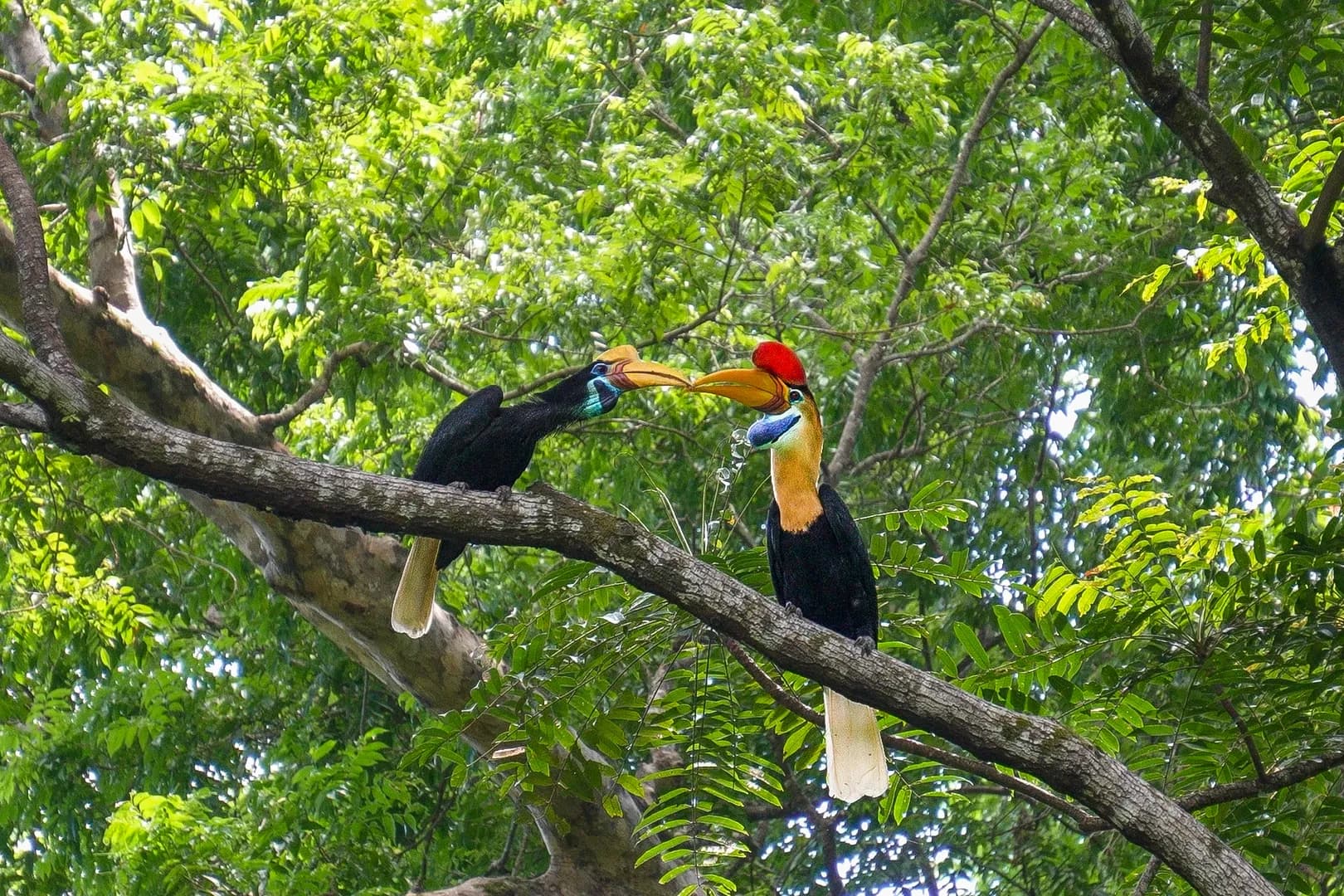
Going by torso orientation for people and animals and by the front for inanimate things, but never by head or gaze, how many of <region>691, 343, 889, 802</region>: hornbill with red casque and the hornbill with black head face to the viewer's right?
1

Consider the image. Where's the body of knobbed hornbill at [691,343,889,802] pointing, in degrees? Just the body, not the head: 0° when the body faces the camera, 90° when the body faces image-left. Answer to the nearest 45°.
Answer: approximately 45°

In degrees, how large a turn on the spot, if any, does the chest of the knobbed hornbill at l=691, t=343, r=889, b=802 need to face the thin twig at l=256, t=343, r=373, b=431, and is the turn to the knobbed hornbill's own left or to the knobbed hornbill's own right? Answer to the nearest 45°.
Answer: approximately 90° to the knobbed hornbill's own right

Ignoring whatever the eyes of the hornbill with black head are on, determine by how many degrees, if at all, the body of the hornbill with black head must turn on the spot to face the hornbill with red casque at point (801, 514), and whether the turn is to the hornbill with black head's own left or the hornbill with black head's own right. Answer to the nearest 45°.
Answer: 0° — it already faces it

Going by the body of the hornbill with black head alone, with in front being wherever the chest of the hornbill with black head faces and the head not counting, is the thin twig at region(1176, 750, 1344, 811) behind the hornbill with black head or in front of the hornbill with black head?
in front

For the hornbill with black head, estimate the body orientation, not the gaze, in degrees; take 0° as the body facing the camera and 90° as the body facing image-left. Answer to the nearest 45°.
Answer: approximately 270°
